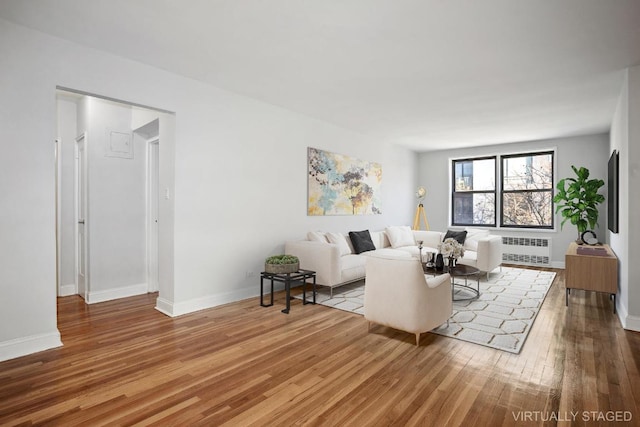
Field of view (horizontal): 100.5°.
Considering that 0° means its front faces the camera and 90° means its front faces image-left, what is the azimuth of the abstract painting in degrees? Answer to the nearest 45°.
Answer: approximately 315°

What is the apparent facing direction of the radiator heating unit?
toward the camera

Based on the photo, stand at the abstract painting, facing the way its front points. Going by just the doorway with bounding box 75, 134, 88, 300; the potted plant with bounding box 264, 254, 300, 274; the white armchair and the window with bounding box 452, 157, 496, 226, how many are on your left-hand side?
1

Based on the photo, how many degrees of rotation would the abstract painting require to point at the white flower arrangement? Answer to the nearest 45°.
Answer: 0° — it already faces it

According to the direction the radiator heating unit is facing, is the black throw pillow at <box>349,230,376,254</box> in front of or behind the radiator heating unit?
in front

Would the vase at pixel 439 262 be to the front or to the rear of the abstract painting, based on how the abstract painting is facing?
to the front

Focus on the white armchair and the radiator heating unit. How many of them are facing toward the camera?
1

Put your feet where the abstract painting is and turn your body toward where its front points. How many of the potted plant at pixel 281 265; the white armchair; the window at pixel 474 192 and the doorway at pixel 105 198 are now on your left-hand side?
1

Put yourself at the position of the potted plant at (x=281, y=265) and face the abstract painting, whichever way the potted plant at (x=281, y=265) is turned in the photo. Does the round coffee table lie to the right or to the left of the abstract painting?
right

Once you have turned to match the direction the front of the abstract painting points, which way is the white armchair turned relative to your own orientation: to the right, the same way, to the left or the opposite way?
to the left

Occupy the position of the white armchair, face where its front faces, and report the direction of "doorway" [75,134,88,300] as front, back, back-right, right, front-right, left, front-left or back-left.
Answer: back-left

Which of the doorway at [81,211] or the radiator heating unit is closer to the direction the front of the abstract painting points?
the radiator heating unit

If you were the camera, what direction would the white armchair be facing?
facing away from the viewer and to the right of the viewer

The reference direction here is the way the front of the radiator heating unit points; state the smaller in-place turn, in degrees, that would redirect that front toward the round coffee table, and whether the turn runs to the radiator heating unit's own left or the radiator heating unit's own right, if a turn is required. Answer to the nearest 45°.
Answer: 0° — it already faces it

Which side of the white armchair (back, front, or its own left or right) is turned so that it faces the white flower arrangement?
front

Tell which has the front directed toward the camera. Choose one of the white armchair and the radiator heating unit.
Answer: the radiator heating unit

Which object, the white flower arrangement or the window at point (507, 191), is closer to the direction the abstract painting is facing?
the white flower arrangement

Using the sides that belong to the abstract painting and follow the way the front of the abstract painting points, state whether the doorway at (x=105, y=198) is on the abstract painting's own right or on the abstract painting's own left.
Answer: on the abstract painting's own right
